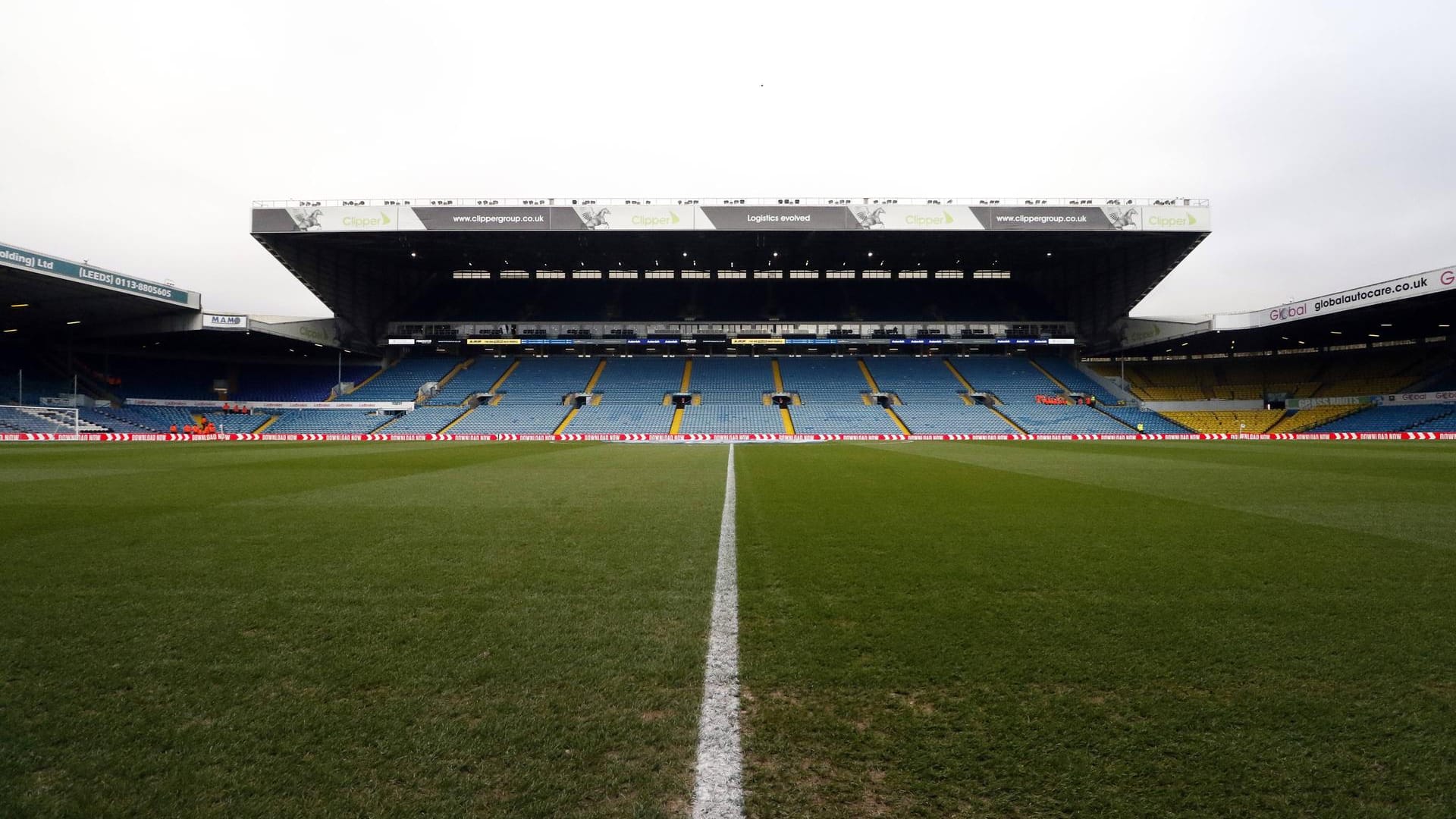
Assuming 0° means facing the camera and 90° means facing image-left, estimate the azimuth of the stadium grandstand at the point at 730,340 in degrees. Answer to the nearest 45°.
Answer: approximately 0°

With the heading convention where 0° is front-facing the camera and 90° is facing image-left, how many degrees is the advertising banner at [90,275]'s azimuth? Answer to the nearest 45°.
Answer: approximately 315°

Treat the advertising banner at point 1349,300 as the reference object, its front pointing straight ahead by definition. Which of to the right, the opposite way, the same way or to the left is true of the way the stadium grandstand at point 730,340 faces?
to the left

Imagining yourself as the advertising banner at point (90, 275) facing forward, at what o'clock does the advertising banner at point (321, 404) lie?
the advertising banner at point (321, 404) is roughly at 9 o'clock from the advertising banner at point (90, 275).

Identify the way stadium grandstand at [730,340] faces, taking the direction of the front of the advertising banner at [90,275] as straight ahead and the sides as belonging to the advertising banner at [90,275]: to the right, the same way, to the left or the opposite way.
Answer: to the right

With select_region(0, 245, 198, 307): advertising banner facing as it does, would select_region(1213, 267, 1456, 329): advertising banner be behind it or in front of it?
in front

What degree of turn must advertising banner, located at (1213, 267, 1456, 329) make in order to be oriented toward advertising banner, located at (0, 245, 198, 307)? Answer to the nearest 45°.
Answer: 0° — it already faces it
